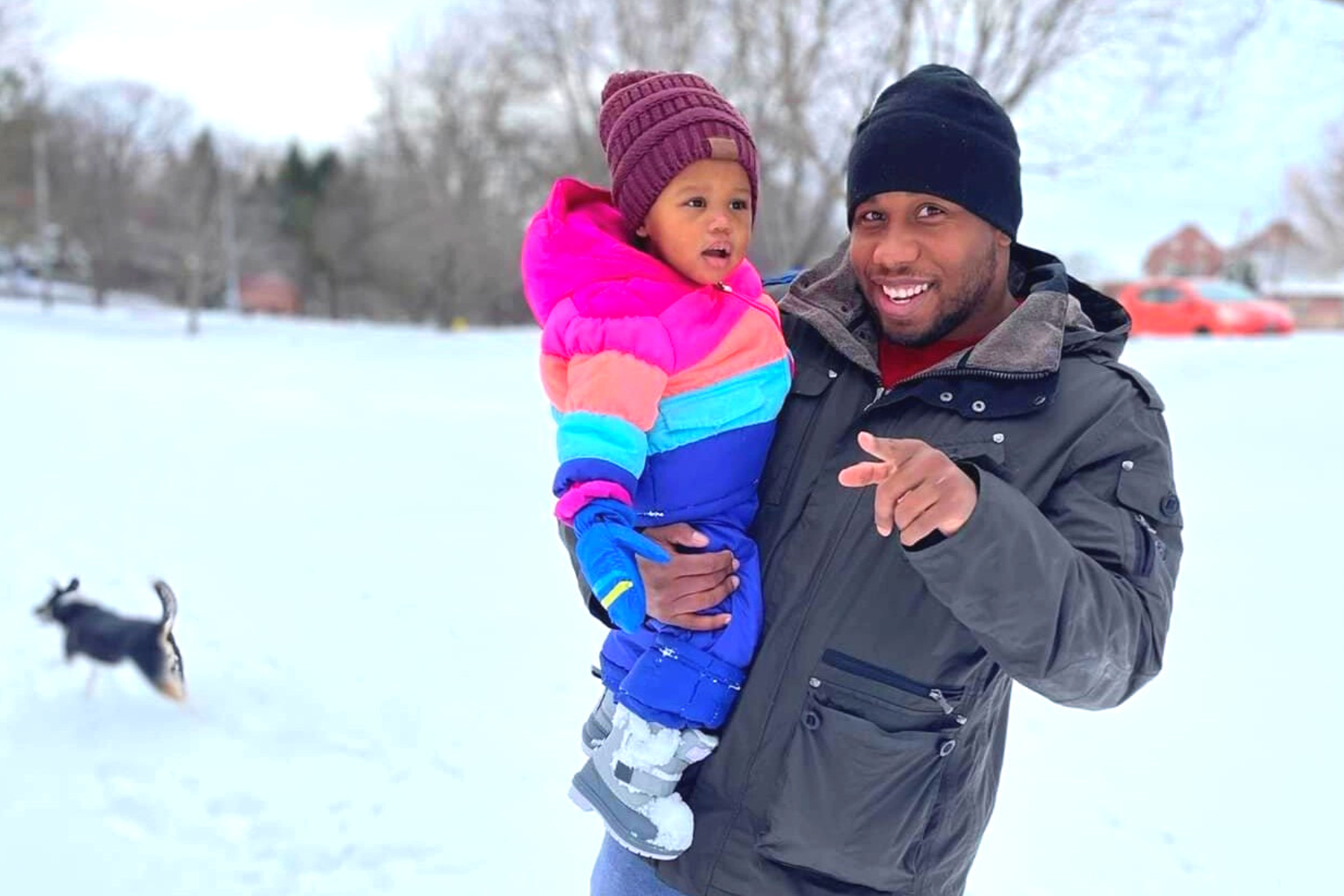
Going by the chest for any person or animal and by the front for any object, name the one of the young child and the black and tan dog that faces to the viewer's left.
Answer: the black and tan dog

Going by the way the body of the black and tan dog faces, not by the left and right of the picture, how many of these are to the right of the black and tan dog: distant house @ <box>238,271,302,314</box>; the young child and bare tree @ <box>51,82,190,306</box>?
2

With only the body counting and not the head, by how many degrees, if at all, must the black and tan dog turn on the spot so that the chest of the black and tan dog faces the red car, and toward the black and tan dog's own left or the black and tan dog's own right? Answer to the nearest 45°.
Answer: approximately 135° to the black and tan dog's own right

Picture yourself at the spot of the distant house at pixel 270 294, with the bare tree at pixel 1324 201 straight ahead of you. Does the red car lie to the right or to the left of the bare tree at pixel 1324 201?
right

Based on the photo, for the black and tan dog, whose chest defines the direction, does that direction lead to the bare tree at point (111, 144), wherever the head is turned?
no

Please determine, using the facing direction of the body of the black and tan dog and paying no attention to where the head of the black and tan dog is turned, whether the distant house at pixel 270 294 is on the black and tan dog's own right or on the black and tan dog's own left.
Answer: on the black and tan dog's own right

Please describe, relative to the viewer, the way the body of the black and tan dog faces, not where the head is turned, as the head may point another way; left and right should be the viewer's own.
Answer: facing to the left of the viewer

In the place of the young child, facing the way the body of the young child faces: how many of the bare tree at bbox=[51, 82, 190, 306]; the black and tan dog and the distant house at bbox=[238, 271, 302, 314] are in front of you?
0

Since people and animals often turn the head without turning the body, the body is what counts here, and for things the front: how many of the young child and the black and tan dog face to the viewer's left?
1

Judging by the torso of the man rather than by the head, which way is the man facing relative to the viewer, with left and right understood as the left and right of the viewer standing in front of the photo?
facing the viewer and to the left of the viewer

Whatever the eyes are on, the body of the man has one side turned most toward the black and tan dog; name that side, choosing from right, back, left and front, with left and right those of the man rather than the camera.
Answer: right
